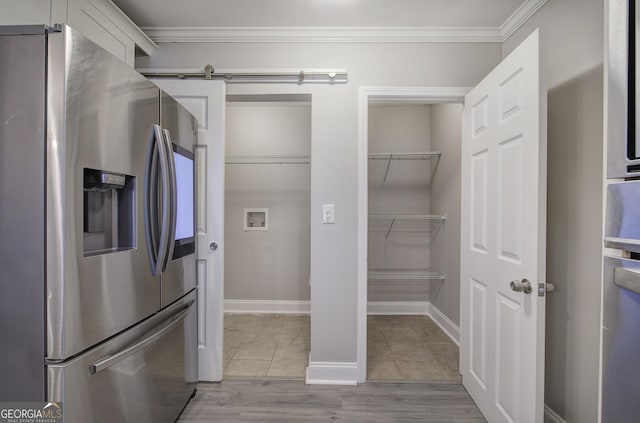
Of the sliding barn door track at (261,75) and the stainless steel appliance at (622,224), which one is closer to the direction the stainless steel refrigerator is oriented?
the stainless steel appliance

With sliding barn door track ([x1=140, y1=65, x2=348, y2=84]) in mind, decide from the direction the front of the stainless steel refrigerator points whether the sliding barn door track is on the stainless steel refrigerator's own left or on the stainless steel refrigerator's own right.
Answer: on the stainless steel refrigerator's own left

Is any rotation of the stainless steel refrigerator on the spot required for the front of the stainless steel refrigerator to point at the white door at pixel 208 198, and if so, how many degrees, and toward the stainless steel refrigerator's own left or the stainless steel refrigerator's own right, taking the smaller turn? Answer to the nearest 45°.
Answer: approximately 90° to the stainless steel refrigerator's own left

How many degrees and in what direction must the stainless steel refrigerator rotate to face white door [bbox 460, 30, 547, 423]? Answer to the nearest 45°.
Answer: approximately 45° to its left

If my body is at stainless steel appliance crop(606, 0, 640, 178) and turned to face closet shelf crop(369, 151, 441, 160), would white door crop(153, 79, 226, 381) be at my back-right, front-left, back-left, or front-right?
front-left

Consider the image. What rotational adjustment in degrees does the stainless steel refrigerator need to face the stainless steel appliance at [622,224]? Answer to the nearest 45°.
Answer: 0° — it already faces it

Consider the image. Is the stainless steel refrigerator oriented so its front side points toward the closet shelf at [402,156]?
no

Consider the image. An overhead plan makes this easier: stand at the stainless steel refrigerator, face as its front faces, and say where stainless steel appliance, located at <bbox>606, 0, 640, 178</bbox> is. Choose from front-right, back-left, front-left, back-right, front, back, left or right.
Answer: front

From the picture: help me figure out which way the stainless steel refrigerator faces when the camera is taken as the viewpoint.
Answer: facing the viewer and to the right of the viewer
